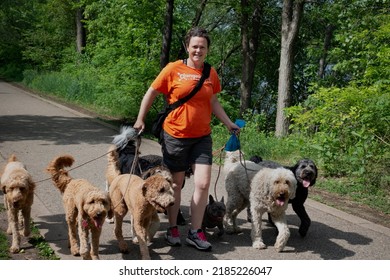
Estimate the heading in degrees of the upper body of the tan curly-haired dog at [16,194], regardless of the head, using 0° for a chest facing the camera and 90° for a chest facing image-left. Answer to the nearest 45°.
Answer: approximately 0°

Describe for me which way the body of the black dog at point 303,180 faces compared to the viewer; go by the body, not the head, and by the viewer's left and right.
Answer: facing the viewer and to the right of the viewer

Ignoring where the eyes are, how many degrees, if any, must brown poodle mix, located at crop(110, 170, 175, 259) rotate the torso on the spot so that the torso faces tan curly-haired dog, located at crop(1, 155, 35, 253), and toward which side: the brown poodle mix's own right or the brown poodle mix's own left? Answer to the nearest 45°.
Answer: approximately 135° to the brown poodle mix's own right

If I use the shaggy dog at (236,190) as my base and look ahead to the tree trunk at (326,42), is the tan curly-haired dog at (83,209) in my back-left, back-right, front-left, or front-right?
back-left

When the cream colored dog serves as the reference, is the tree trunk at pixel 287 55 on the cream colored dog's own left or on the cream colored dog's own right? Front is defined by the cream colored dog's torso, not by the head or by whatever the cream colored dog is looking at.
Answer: on the cream colored dog's own left

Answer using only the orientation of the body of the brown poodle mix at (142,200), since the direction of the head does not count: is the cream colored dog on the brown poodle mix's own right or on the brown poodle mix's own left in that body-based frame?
on the brown poodle mix's own left
